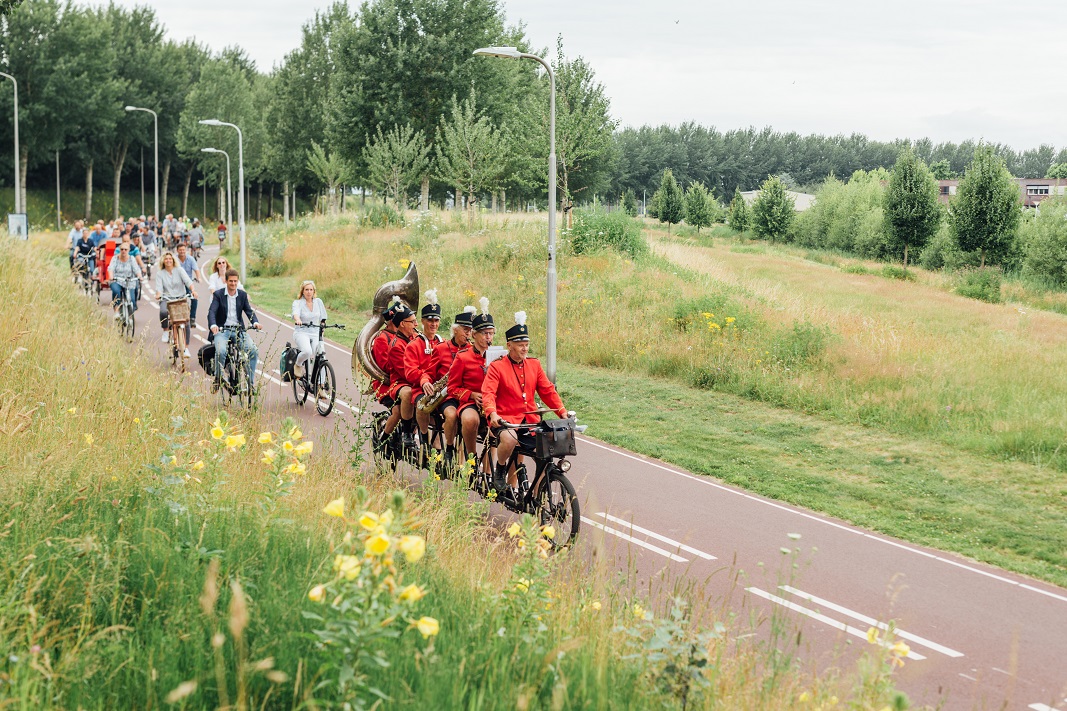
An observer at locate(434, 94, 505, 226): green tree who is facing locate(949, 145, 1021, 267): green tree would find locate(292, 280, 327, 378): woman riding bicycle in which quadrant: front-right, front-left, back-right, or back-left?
back-right

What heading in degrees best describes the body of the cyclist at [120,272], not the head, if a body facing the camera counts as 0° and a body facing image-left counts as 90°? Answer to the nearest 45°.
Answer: approximately 0°

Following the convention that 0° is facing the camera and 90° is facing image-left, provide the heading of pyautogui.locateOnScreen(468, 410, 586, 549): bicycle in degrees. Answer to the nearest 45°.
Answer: approximately 315°

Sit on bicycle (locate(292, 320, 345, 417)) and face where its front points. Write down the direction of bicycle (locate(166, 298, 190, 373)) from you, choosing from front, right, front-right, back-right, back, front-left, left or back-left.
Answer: back

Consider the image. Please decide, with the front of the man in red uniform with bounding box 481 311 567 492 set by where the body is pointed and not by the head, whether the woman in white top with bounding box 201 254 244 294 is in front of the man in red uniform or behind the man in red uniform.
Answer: behind

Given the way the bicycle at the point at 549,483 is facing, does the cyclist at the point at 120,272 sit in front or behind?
behind
